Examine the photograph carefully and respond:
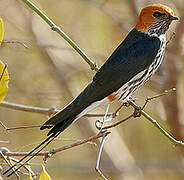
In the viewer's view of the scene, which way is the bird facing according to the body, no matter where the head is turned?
to the viewer's right

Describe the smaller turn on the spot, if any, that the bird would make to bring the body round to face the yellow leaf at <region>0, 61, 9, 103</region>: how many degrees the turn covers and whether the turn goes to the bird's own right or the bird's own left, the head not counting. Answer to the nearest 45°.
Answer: approximately 135° to the bird's own right
